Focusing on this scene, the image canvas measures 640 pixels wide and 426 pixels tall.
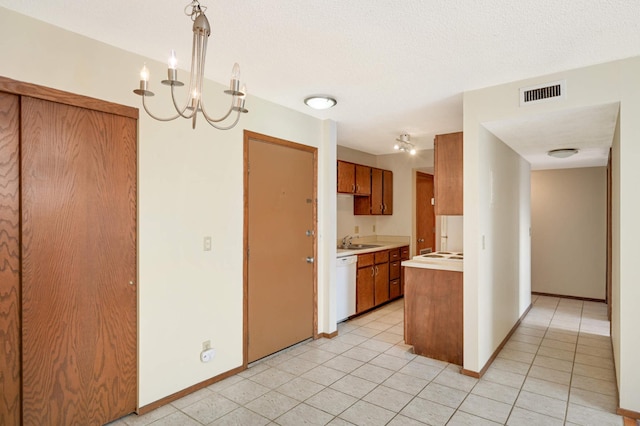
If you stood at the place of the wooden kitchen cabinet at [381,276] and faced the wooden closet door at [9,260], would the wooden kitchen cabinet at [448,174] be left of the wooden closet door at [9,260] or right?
left

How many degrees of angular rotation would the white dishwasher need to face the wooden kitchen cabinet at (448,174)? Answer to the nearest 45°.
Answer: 0° — it already faces it

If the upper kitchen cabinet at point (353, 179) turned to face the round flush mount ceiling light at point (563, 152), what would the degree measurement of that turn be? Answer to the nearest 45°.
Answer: approximately 45° to its left

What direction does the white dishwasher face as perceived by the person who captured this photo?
facing the viewer and to the right of the viewer

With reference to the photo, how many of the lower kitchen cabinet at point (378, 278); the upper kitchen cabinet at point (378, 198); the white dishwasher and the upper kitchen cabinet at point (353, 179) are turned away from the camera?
0

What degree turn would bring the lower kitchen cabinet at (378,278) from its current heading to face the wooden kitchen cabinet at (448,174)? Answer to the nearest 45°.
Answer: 0° — it already faces it

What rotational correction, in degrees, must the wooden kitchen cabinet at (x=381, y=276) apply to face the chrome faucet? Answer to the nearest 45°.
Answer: approximately 135° to its right

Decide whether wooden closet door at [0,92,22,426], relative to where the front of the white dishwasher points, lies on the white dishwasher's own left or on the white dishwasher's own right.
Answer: on the white dishwasher's own right

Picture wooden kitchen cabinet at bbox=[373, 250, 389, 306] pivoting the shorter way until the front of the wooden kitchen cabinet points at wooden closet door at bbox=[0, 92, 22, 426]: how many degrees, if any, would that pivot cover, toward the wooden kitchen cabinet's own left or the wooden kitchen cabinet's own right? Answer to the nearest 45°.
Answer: approximately 90° to the wooden kitchen cabinet's own right

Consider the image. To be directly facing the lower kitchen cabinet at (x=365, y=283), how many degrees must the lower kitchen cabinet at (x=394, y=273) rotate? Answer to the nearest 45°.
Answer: approximately 90° to its right

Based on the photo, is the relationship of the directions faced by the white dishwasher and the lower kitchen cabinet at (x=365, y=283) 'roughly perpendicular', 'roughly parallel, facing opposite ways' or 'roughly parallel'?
roughly parallel
